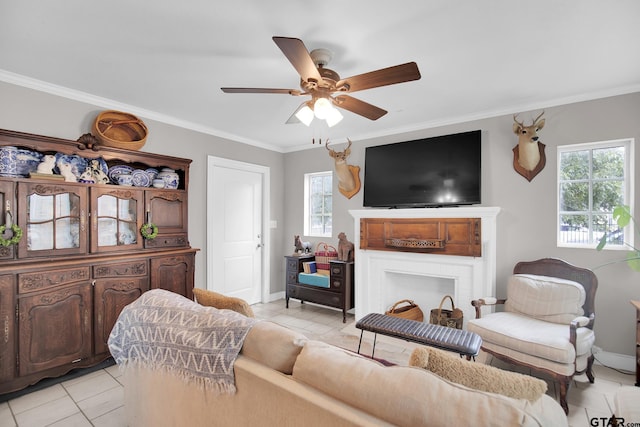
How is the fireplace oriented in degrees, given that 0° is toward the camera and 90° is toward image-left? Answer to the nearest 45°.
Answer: approximately 45°

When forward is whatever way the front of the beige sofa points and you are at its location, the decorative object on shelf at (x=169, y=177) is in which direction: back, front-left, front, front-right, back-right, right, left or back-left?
left

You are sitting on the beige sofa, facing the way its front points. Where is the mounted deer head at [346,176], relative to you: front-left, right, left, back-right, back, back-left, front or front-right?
front-left

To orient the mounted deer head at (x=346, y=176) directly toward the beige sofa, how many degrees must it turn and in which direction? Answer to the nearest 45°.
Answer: approximately 45° to its left

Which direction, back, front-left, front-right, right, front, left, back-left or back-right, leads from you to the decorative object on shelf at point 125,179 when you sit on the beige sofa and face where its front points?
left

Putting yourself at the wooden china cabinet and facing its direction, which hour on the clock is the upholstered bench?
The upholstered bench is roughly at 12 o'clock from the wooden china cabinet.

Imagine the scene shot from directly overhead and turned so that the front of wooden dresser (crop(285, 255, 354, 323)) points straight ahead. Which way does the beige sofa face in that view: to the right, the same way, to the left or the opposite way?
the opposite way

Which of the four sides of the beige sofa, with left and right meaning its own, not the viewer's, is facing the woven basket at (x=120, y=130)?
left

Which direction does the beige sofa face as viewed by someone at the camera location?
facing away from the viewer and to the right of the viewer

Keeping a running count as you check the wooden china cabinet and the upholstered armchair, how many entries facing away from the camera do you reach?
0

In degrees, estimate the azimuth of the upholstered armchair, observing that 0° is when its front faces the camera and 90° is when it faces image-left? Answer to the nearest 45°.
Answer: approximately 45°

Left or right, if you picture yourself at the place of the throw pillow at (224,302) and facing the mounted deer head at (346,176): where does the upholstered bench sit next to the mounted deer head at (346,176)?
right

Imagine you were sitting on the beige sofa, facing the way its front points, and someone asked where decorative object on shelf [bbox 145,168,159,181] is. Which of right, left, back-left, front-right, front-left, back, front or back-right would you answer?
left
